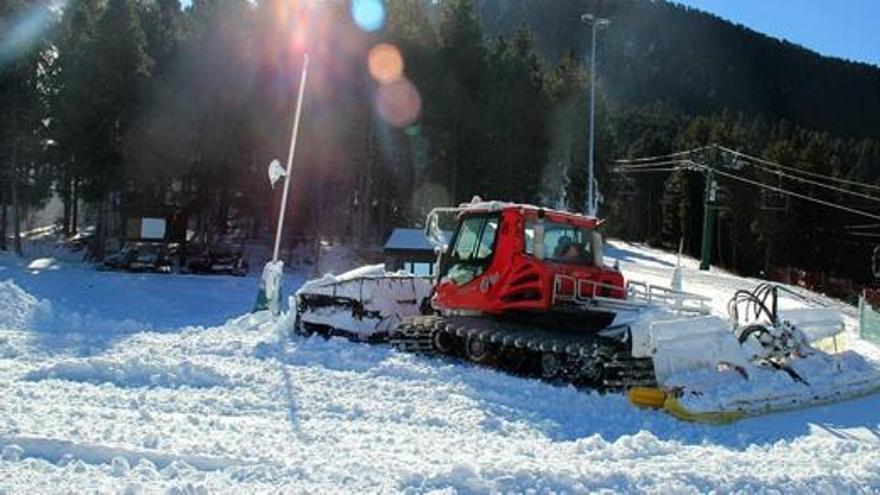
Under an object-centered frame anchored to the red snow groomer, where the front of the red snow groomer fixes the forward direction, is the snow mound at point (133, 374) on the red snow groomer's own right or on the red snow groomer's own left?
on the red snow groomer's own left

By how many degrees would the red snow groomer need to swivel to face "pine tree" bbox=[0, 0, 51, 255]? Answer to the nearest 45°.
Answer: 0° — it already faces it

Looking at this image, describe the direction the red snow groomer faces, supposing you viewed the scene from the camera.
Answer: facing away from the viewer and to the left of the viewer

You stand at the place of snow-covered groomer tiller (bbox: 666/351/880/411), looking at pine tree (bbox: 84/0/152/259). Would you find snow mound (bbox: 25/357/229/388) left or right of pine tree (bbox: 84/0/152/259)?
left

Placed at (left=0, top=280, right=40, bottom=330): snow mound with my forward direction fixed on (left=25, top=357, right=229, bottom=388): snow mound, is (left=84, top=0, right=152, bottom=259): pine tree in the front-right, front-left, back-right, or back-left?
back-left

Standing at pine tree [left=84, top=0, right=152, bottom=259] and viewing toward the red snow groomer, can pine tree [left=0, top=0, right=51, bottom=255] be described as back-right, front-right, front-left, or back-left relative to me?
back-right
